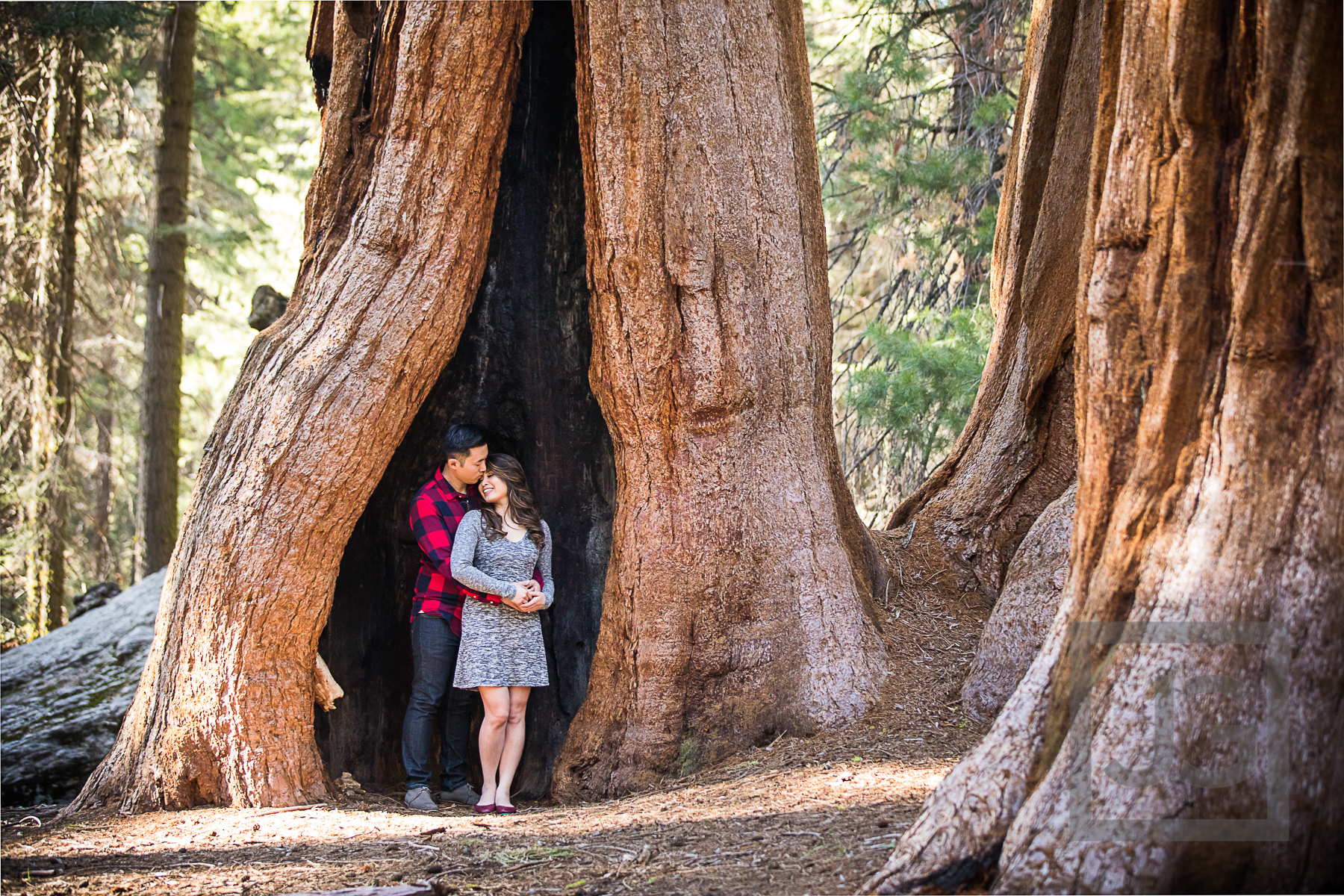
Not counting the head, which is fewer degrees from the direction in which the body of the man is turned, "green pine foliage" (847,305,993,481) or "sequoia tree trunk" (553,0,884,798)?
the sequoia tree trunk

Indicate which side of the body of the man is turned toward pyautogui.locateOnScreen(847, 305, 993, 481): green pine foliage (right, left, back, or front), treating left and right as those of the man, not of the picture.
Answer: left

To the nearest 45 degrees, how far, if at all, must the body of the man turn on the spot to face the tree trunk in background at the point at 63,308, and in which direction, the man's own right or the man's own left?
approximately 180°

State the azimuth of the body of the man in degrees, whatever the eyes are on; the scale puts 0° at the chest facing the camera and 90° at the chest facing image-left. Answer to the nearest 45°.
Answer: approximately 315°
